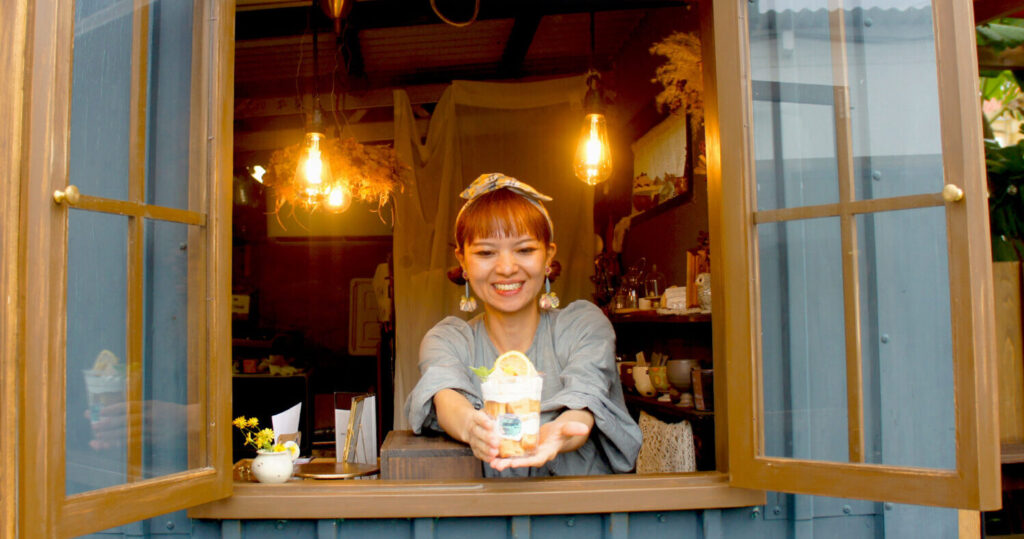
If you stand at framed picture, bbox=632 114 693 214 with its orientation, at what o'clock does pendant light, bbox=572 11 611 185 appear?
The pendant light is roughly at 12 o'clock from the framed picture.

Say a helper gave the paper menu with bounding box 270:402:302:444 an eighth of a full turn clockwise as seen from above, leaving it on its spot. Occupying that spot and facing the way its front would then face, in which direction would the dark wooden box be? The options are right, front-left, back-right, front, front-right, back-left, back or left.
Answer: left

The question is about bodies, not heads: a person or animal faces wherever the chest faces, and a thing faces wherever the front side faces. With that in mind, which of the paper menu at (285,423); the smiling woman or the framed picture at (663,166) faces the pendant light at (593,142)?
the framed picture

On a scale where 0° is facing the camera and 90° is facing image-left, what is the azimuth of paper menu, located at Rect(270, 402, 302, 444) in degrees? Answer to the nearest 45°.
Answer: approximately 0°

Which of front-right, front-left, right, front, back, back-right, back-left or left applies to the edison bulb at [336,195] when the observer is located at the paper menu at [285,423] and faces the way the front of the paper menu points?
back

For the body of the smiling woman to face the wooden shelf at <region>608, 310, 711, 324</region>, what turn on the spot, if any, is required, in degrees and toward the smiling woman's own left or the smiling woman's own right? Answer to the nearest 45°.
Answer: approximately 135° to the smiling woman's own left

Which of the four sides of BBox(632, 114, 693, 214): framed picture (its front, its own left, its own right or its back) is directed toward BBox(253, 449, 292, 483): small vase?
front

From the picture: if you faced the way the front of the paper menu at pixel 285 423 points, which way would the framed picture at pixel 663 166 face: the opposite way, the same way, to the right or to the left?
to the right

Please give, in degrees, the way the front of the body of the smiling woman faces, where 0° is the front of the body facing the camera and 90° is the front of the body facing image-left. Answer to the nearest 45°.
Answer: approximately 0°

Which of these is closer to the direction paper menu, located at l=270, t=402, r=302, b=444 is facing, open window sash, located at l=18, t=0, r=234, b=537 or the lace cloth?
the open window sash

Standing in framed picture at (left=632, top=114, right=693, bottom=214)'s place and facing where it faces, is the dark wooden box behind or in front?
in front

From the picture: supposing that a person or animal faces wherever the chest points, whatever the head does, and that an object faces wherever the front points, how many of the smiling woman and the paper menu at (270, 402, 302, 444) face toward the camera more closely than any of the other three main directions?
2
